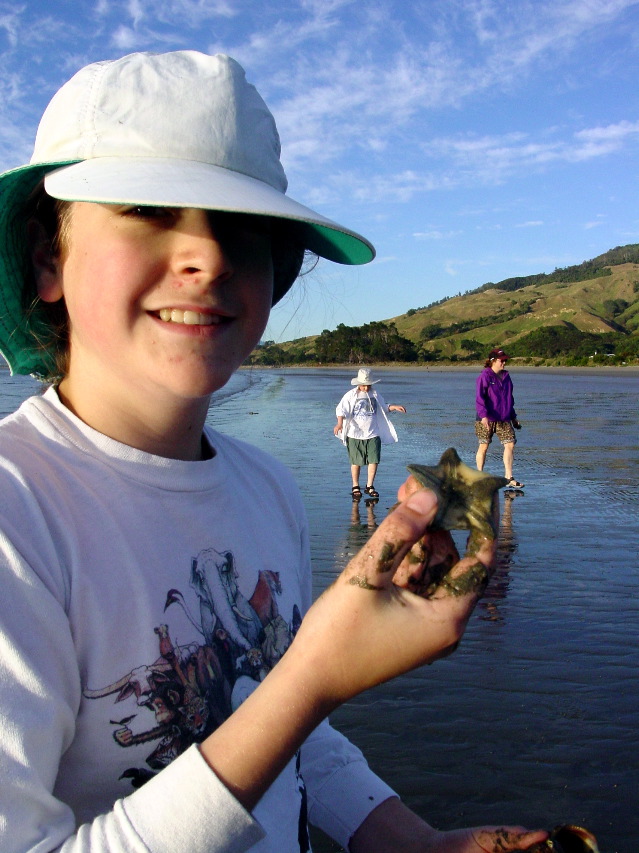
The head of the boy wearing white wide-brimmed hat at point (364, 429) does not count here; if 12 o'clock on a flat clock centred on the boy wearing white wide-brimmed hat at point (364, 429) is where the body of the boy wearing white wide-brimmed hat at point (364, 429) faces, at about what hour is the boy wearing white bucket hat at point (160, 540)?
the boy wearing white bucket hat at point (160, 540) is roughly at 12 o'clock from the boy wearing white wide-brimmed hat at point (364, 429).

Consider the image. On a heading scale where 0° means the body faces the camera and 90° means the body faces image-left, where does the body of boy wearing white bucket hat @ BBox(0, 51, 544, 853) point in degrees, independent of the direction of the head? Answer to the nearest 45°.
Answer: approximately 315°

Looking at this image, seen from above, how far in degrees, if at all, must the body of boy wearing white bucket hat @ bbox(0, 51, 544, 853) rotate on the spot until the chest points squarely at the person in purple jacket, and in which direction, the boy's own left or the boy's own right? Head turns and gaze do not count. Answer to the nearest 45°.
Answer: approximately 135° to the boy's own left

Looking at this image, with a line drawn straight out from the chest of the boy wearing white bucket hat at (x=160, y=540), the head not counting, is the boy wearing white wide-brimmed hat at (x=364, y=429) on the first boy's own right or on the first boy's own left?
on the first boy's own left

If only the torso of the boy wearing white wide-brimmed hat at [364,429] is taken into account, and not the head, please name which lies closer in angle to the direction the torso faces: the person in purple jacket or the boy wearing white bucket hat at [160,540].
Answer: the boy wearing white bucket hat

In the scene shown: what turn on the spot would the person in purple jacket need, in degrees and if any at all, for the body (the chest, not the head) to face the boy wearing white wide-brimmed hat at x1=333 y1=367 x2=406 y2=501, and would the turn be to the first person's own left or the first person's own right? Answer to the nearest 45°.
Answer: approximately 90° to the first person's own right

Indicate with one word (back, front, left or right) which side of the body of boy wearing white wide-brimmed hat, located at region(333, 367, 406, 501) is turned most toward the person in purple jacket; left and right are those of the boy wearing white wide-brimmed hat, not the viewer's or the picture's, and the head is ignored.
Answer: left

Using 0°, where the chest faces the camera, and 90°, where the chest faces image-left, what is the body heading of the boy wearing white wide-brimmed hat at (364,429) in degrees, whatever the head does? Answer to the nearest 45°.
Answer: approximately 0°
